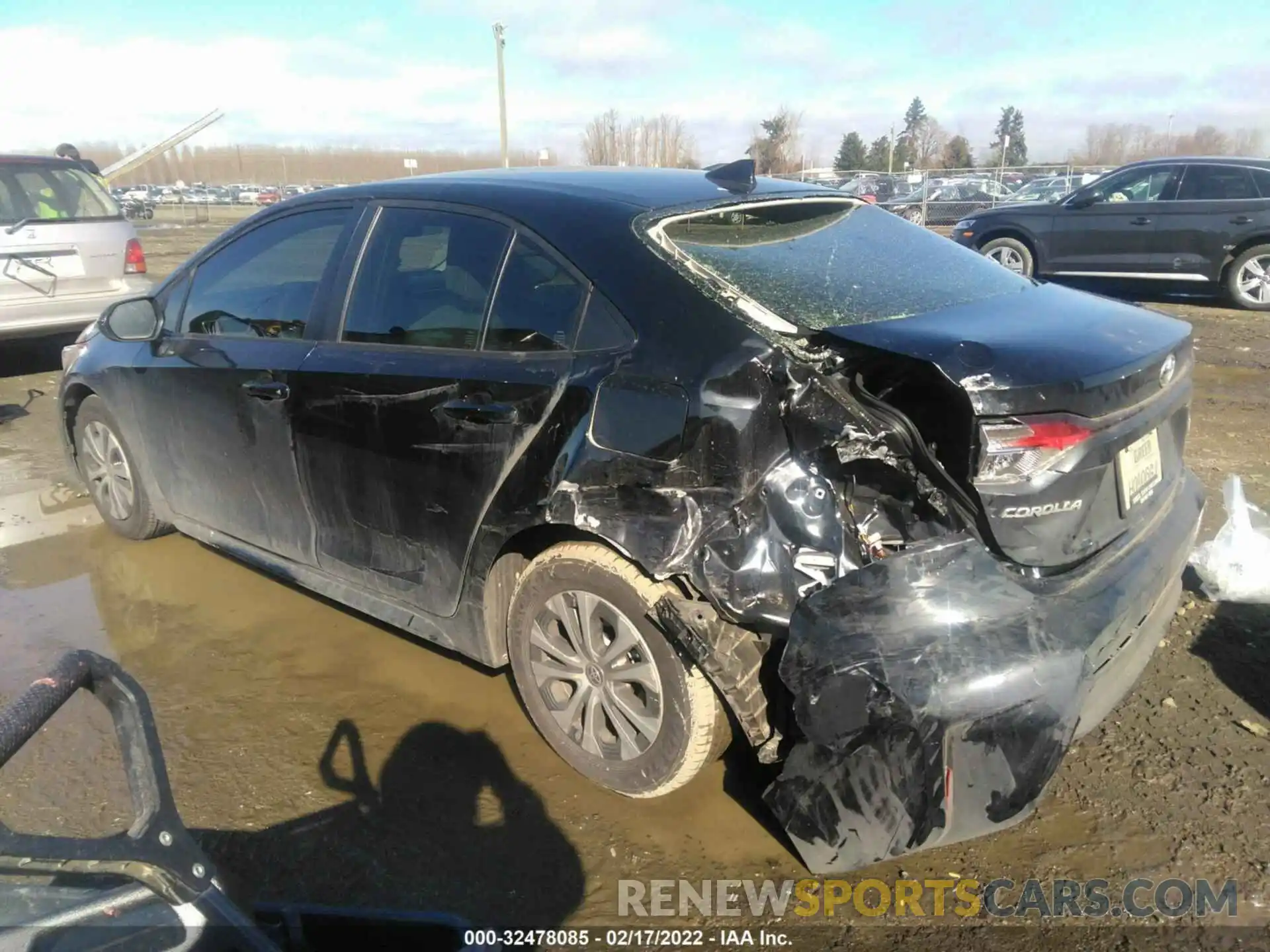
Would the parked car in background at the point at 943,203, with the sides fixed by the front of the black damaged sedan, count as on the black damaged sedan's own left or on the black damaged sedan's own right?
on the black damaged sedan's own right

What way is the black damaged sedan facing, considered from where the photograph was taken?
facing away from the viewer and to the left of the viewer

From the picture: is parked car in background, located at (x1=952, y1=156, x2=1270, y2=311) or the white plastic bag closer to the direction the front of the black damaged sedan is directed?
the parked car in background

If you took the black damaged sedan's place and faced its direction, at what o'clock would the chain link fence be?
The chain link fence is roughly at 2 o'clock from the black damaged sedan.

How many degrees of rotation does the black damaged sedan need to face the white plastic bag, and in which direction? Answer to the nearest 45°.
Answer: approximately 90° to its right

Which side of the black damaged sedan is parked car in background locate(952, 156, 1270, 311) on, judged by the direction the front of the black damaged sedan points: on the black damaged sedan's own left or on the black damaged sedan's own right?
on the black damaged sedan's own right

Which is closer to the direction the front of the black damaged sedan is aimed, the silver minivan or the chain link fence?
the silver minivan

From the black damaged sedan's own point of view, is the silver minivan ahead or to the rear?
ahead

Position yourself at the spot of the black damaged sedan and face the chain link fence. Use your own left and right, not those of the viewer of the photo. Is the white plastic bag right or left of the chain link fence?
right

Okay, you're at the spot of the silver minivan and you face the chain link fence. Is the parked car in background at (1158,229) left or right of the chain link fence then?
right
